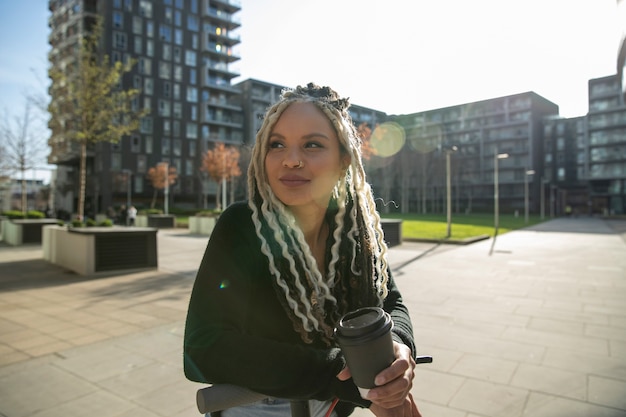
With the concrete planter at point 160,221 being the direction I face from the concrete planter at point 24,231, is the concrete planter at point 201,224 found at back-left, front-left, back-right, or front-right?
front-right

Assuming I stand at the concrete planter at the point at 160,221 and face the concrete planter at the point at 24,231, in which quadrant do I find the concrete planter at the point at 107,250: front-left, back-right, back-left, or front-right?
front-left

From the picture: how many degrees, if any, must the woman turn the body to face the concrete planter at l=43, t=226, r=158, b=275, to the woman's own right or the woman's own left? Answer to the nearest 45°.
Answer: approximately 180°

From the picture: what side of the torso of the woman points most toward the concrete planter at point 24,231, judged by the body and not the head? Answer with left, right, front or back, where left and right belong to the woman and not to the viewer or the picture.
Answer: back

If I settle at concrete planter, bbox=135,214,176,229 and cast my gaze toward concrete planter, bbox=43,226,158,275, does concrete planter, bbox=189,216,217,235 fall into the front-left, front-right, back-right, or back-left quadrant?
front-left

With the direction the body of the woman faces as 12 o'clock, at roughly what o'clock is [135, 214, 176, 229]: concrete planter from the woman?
The concrete planter is roughly at 7 o'clock from the woman.

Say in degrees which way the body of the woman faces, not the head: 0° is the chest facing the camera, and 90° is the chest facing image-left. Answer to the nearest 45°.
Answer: approximately 315°
